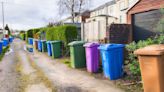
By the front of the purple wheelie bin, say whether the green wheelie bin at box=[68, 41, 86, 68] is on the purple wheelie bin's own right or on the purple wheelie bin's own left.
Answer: on the purple wheelie bin's own right

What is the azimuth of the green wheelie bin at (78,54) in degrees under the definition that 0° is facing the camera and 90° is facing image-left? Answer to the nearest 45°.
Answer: approximately 45°

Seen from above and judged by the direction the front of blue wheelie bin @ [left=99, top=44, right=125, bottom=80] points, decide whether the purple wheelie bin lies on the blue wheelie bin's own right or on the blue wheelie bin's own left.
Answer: on the blue wheelie bin's own right

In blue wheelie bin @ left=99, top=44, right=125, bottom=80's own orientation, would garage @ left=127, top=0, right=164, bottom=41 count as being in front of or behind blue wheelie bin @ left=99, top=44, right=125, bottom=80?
behind

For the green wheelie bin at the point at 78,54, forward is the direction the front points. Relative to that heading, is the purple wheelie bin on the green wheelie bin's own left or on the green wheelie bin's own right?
on the green wheelie bin's own left

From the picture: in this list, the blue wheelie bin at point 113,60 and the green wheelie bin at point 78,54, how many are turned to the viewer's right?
0

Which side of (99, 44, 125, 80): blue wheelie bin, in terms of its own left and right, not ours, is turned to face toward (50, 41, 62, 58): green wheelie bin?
right

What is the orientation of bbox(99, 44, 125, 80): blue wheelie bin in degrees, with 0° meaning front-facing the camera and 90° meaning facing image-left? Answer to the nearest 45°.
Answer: approximately 45°

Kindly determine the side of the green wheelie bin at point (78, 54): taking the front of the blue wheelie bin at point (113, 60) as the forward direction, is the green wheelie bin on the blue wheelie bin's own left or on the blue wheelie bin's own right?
on the blue wheelie bin's own right

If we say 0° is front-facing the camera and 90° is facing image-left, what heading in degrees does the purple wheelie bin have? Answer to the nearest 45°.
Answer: approximately 45°

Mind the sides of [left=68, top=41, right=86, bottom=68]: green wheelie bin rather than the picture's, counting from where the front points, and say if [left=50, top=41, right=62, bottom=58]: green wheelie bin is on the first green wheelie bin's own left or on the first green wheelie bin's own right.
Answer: on the first green wheelie bin's own right
